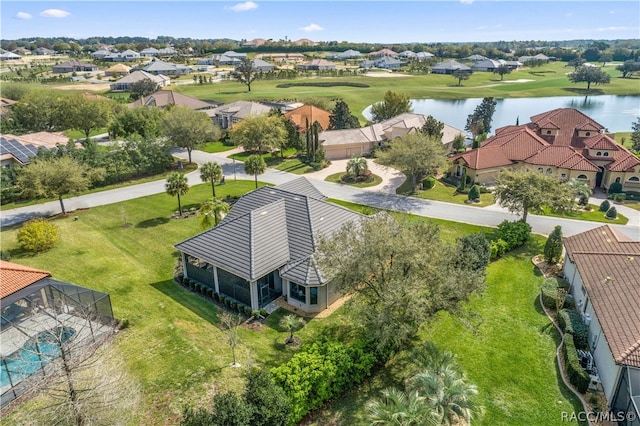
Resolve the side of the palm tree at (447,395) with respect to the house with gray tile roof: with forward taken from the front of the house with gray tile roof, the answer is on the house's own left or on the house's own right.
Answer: on the house's own right

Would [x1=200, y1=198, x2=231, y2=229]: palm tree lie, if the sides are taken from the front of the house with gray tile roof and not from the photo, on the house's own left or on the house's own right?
on the house's own left

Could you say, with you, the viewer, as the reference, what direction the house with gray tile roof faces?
facing away from the viewer and to the right of the viewer

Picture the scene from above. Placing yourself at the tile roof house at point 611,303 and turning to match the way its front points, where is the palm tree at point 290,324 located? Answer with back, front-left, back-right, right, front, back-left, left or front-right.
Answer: back-left

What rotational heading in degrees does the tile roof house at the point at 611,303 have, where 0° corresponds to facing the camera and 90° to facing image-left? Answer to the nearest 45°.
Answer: approximately 180°

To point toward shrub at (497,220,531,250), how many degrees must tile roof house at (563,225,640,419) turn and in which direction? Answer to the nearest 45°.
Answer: approximately 45° to its left

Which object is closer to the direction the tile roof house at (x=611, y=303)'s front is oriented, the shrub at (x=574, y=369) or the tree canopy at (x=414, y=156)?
the tree canopy

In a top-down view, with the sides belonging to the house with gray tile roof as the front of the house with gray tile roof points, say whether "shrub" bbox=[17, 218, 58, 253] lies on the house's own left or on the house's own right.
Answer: on the house's own left
